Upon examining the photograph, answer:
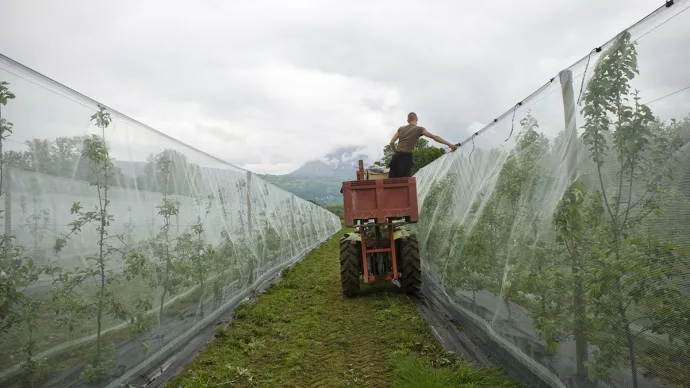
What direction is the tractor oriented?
away from the camera

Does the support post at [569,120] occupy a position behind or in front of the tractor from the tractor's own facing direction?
behind

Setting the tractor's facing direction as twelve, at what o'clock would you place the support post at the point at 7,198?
The support post is roughly at 7 o'clock from the tractor.

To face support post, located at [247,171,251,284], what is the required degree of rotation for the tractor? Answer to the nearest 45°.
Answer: approximately 45° to its left

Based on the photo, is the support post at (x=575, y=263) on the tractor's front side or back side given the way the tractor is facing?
on the back side
